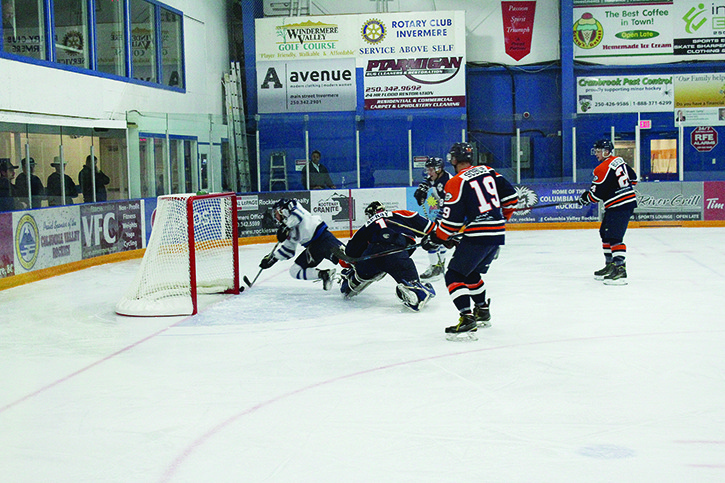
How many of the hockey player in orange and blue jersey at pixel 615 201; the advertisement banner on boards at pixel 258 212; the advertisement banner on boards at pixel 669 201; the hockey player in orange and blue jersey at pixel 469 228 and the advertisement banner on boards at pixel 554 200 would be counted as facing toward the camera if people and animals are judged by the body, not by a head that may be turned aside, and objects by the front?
3

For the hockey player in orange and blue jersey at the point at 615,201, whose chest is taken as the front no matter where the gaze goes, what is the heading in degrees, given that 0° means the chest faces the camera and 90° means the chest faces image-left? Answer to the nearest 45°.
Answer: approximately 135°

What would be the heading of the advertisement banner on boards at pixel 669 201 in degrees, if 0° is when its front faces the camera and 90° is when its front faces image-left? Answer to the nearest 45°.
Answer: approximately 0°

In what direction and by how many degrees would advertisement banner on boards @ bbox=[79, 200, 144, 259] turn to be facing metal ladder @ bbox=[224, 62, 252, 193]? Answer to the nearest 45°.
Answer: approximately 90° to its left

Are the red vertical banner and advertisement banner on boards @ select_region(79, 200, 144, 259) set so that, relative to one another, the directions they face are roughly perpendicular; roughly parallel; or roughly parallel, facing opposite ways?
roughly perpendicular

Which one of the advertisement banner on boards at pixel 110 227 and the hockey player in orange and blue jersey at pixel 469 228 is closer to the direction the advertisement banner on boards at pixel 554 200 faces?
the hockey player in orange and blue jersey

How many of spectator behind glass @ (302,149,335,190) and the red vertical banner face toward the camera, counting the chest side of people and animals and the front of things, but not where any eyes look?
2
